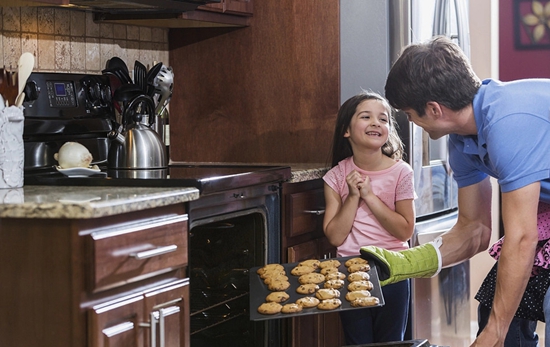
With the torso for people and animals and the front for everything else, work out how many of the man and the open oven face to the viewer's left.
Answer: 1

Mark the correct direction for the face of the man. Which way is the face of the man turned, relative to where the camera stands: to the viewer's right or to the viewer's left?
to the viewer's left

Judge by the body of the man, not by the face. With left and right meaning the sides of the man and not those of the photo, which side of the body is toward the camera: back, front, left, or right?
left

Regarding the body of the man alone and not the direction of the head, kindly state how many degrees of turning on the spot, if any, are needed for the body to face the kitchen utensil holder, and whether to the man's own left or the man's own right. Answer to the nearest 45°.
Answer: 0° — they already face it

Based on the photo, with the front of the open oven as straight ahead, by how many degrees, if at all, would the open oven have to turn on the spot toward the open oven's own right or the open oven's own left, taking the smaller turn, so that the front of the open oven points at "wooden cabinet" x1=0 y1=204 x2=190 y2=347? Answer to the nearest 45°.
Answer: approximately 45° to the open oven's own right

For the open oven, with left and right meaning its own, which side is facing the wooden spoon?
right

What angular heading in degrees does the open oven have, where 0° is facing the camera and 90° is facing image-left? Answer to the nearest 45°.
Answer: approximately 315°

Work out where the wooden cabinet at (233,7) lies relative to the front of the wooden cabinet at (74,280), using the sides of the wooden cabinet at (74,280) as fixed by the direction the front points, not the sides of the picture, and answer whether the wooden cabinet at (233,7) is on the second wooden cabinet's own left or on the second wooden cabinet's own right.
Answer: on the second wooden cabinet's own left

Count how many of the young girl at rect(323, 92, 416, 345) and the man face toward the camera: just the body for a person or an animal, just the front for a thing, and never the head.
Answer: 1

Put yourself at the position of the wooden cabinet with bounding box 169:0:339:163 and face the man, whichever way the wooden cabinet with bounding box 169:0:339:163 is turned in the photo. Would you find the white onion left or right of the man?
right
